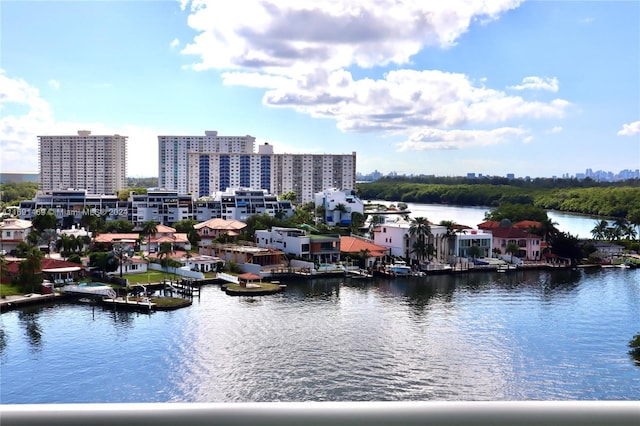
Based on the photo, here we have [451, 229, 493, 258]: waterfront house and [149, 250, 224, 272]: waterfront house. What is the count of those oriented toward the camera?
2

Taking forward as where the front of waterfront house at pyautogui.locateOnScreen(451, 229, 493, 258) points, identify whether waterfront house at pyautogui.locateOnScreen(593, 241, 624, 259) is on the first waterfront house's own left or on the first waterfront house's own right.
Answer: on the first waterfront house's own left

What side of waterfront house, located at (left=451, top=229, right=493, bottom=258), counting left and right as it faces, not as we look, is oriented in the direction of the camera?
front

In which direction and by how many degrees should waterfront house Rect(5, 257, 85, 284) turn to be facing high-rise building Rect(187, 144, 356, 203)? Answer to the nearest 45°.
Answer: approximately 135° to its left

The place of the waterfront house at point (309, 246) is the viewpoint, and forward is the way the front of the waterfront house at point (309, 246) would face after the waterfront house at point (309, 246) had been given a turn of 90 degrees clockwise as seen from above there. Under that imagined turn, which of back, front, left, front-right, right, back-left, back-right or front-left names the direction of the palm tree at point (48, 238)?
front-right

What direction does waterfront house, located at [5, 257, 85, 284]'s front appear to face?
toward the camera

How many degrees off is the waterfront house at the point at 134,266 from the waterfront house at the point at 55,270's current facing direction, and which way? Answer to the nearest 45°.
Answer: approximately 135° to its left

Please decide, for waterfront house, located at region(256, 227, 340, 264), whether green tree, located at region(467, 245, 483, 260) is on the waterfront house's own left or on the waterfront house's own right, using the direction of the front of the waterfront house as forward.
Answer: on the waterfront house's own left

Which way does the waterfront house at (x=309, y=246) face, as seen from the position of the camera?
facing the viewer and to the right of the viewer

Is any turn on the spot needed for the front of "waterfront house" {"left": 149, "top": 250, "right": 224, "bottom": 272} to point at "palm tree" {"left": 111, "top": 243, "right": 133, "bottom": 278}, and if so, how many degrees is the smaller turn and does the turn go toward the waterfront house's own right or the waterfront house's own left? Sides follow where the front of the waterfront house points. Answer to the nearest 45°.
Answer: approximately 45° to the waterfront house's own right

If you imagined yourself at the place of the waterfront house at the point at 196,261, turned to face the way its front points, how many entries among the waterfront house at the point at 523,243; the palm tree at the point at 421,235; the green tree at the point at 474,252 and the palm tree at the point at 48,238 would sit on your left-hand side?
3

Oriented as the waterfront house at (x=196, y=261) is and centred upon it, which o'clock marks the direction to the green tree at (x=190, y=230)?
The green tree is roughly at 6 o'clock from the waterfront house.

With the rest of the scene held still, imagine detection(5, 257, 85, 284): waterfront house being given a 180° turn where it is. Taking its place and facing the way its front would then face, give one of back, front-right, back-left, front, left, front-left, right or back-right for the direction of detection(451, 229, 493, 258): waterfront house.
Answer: right

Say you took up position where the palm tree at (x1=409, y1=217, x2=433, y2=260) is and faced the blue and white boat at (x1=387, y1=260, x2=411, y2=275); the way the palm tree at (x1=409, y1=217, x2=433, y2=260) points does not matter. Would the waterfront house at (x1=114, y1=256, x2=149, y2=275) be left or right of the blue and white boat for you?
right

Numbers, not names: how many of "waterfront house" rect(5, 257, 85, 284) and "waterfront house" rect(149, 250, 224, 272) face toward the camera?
2
